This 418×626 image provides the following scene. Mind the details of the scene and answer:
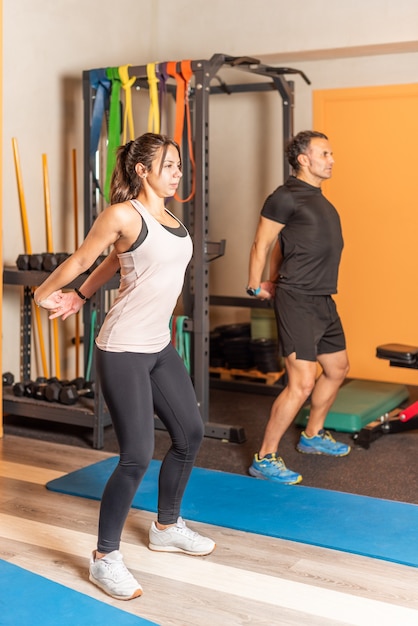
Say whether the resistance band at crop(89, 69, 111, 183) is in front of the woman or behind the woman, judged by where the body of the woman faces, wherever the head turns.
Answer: behind

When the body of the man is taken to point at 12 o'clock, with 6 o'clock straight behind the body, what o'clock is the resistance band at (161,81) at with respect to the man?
The resistance band is roughly at 6 o'clock from the man.
